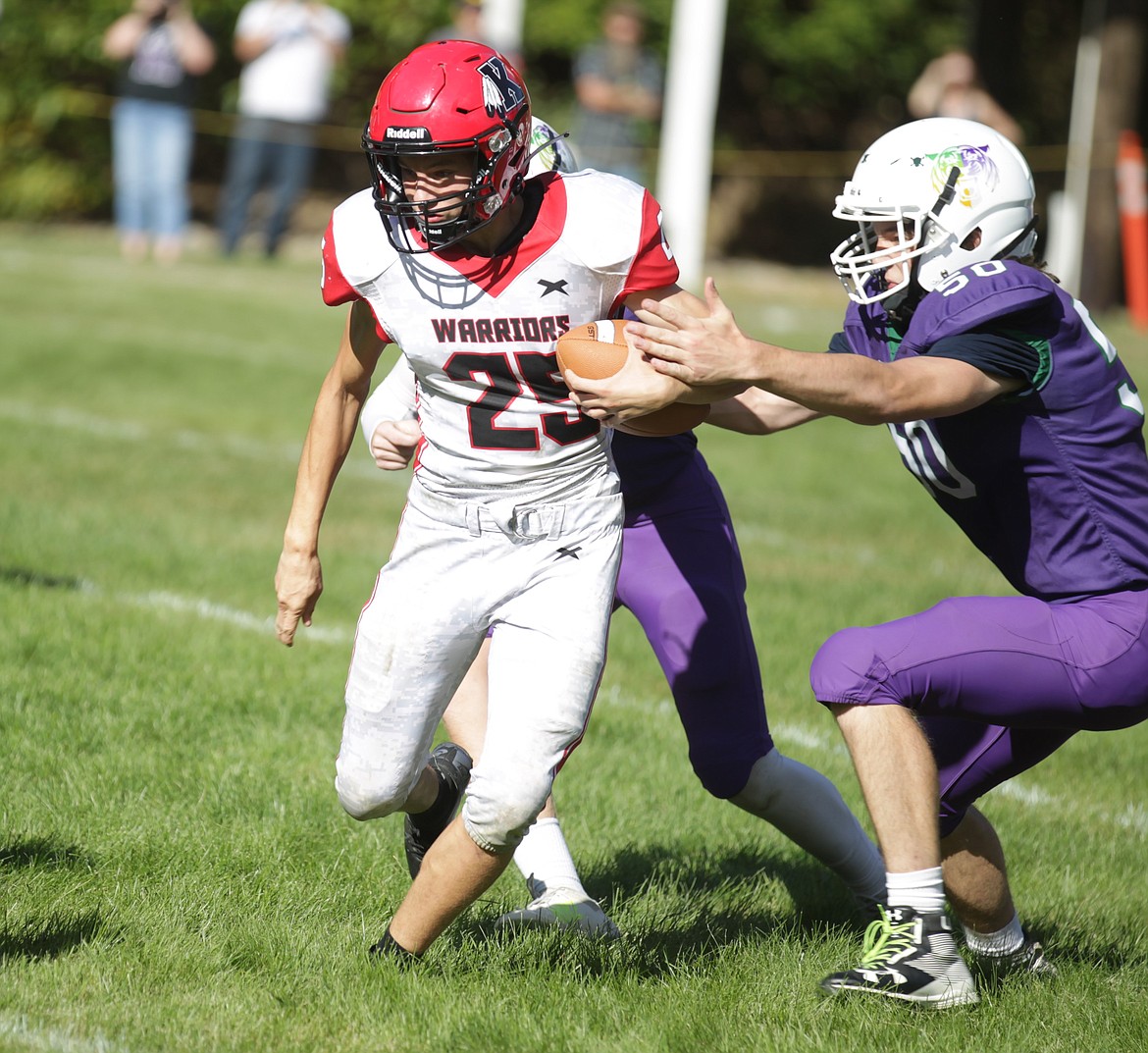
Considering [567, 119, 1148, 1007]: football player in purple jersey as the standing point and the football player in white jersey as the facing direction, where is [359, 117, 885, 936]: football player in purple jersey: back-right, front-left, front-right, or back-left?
front-right

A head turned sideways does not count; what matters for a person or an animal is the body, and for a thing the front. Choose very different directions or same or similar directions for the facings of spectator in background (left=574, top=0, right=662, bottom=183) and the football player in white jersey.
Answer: same or similar directions

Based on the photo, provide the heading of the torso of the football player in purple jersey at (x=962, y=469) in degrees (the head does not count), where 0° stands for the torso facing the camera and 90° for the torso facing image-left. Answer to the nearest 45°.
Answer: approximately 90°

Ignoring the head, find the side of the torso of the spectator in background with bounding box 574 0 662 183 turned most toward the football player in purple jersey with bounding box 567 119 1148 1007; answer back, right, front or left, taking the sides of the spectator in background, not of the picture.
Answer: front

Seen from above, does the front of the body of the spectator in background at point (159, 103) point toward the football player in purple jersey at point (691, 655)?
yes

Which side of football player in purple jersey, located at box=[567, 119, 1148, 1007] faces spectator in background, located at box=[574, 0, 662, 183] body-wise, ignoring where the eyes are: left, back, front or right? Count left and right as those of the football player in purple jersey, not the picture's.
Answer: right

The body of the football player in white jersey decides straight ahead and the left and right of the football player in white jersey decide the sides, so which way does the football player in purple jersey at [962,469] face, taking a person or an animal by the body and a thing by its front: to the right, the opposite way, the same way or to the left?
to the right

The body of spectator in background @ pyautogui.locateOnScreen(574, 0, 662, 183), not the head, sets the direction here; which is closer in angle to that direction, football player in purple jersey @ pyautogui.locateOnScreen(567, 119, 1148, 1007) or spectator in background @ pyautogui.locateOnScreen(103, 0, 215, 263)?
the football player in purple jersey

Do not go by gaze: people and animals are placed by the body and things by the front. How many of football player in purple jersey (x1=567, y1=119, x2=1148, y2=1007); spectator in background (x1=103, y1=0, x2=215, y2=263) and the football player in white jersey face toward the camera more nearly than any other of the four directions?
2

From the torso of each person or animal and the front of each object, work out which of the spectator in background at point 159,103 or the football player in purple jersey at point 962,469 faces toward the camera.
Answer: the spectator in background

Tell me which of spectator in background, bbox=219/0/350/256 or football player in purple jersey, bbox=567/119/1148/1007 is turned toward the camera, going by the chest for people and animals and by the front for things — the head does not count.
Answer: the spectator in background

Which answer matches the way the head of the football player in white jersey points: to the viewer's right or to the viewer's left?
to the viewer's left

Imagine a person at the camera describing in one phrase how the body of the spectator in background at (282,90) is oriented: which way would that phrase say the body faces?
toward the camera

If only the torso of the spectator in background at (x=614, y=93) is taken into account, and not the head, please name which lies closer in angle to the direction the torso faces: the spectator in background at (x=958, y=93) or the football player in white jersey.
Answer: the football player in white jersey

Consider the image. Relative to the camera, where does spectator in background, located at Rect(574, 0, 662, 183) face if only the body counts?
toward the camera

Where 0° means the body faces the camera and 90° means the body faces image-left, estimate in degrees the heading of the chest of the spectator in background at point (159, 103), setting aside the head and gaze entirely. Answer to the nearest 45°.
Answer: approximately 0°
